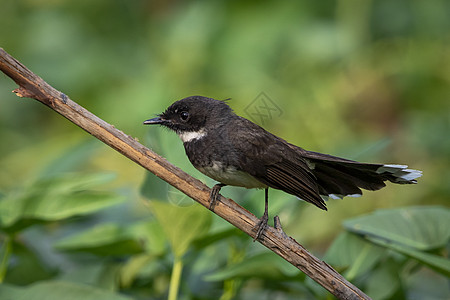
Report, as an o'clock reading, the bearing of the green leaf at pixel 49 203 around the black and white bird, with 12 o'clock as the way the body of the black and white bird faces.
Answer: The green leaf is roughly at 12 o'clock from the black and white bird.

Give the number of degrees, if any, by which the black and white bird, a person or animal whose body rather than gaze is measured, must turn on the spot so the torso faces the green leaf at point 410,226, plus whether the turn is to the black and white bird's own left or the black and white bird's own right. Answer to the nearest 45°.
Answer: approximately 180°

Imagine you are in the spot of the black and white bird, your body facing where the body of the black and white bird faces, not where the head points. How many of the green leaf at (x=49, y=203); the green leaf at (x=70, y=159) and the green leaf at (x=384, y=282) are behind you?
1

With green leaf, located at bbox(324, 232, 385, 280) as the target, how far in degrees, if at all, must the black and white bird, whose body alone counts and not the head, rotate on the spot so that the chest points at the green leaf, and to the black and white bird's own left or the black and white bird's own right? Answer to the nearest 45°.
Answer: approximately 180°

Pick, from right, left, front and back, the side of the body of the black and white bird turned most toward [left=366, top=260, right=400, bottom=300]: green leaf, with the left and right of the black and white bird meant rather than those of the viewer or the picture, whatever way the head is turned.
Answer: back

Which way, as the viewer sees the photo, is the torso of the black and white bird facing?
to the viewer's left
